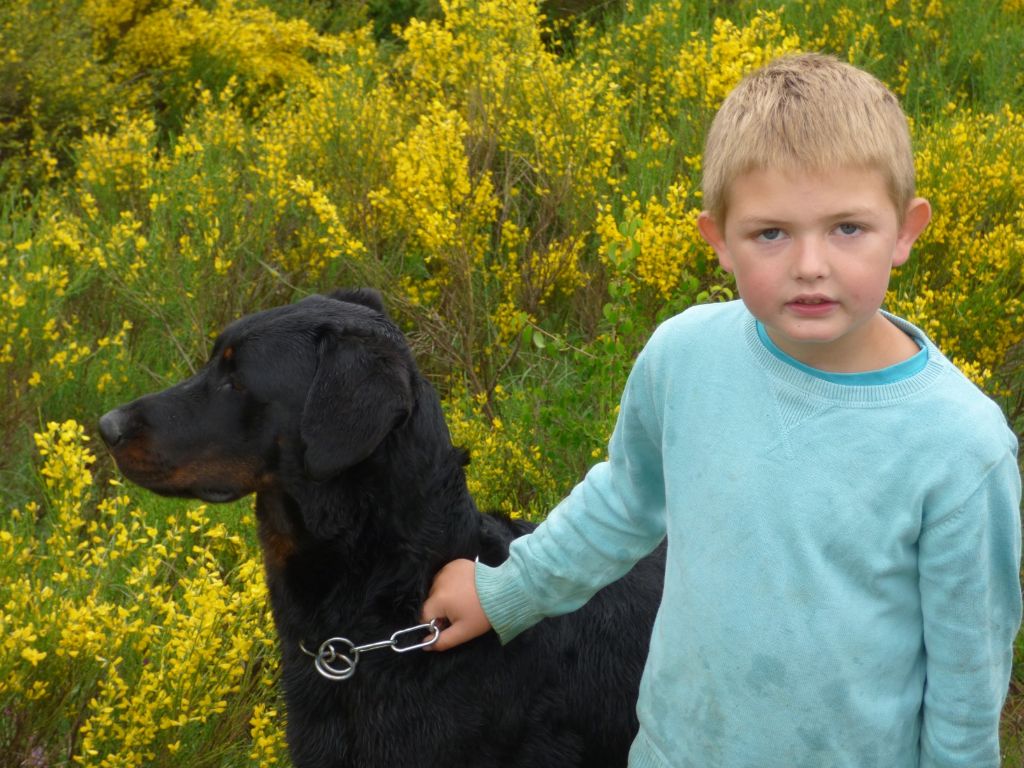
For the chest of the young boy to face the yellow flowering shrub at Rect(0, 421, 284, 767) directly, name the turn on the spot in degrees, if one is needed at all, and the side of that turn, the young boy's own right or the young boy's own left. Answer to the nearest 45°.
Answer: approximately 90° to the young boy's own right

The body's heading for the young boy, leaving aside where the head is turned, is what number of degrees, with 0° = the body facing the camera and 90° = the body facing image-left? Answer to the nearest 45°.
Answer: approximately 0°

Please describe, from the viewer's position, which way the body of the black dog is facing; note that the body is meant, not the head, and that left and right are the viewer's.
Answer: facing to the left of the viewer
